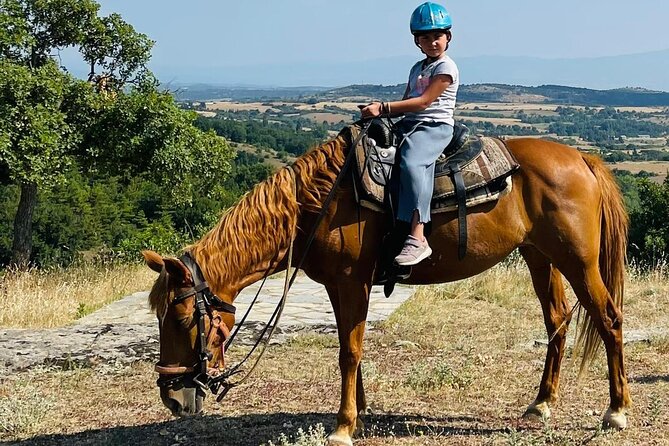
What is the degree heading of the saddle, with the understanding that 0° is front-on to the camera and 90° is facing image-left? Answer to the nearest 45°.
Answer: approximately 90°

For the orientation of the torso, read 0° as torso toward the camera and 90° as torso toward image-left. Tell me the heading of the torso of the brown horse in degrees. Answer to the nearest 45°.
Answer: approximately 90°

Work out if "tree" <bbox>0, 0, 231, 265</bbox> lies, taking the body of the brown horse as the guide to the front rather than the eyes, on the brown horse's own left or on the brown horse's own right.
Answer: on the brown horse's own right

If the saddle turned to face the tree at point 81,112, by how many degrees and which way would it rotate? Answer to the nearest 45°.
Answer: approximately 45° to its right
